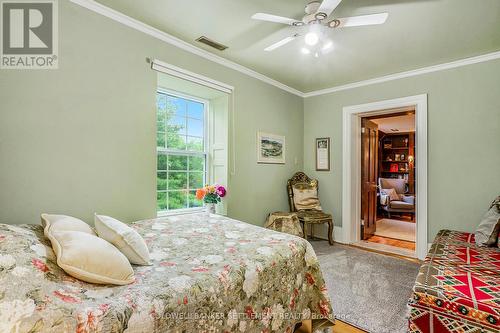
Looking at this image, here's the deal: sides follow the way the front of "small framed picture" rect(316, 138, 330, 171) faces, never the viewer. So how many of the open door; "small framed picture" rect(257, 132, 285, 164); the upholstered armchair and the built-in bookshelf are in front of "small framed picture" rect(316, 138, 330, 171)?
1

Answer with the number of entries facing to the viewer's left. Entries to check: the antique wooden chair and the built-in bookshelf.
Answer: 0

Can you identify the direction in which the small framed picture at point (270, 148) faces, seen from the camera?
facing the viewer and to the right of the viewer

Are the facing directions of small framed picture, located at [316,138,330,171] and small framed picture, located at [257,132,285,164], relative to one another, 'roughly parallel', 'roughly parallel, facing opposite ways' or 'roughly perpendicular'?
roughly perpendicular

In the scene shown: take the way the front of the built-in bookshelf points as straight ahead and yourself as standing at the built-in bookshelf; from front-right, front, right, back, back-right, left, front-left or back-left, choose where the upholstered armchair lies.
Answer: front

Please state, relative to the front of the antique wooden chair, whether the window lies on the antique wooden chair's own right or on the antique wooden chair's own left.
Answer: on the antique wooden chair's own right

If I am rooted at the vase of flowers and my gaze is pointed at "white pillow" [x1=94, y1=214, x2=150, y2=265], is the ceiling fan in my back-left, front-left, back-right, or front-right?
front-left

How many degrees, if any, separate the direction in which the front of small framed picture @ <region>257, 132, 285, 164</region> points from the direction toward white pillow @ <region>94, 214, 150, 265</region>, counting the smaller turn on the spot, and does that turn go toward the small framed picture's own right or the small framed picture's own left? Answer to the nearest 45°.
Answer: approximately 45° to the small framed picture's own right

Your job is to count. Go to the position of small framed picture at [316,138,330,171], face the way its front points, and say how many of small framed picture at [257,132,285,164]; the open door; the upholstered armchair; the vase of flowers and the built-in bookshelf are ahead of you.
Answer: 2

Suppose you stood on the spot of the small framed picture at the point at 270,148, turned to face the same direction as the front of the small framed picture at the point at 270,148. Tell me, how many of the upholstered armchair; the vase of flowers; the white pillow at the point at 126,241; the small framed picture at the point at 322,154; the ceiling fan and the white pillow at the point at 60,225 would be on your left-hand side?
2

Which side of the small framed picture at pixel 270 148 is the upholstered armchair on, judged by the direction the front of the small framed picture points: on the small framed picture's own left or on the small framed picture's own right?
on the small framed picture's own left

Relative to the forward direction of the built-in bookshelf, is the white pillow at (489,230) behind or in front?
in front

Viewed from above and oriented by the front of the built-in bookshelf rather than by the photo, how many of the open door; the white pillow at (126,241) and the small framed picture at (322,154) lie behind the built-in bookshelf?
0

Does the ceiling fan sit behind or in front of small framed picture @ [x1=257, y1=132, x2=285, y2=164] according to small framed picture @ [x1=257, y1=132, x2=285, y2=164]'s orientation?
in front

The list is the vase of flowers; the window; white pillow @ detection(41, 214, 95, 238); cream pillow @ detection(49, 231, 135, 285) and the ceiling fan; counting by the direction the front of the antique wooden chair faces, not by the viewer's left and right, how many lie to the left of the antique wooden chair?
0

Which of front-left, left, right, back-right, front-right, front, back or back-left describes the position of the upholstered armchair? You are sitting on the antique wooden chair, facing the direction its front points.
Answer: left

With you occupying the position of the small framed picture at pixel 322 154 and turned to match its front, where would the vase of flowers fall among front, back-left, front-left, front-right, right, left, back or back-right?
front

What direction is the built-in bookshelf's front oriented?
toward the camera

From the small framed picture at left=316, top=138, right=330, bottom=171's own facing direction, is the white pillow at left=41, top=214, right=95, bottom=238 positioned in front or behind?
in front

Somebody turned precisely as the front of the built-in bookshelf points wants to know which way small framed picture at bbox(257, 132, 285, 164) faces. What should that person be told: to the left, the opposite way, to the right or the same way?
to the left
